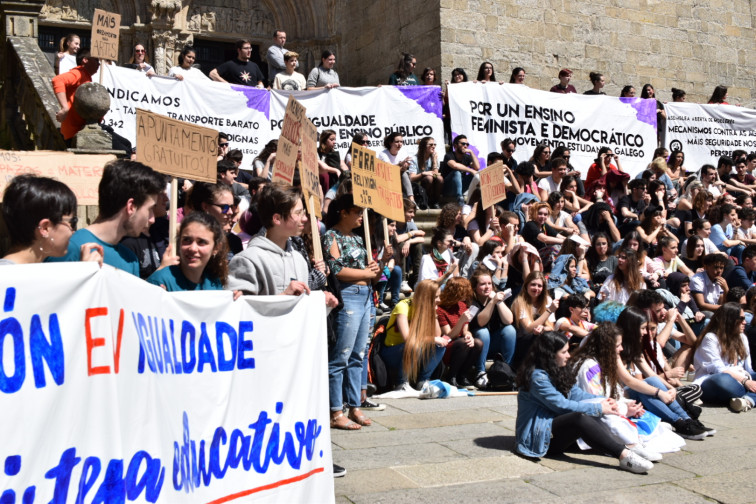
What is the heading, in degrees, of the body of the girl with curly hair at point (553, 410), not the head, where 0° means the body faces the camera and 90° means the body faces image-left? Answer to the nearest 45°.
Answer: approximately 270°

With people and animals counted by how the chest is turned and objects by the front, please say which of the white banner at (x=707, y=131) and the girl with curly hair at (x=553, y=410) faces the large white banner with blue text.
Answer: the white banner

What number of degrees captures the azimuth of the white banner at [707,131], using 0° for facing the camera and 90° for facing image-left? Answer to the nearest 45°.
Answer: approximately 0°
